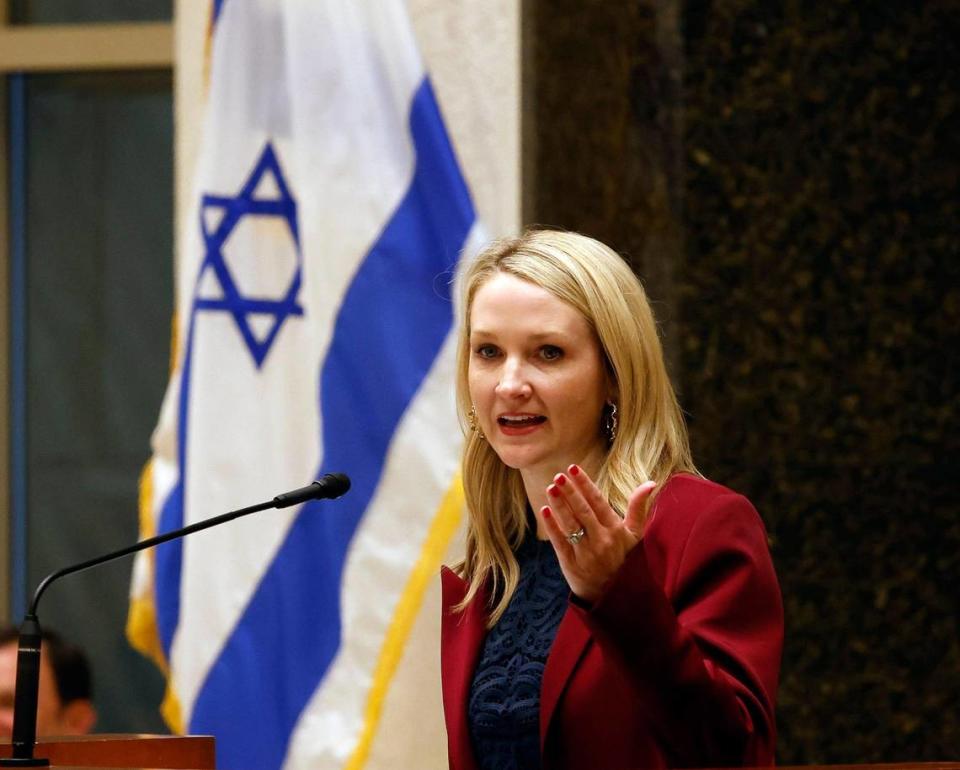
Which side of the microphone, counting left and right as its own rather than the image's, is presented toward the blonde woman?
front

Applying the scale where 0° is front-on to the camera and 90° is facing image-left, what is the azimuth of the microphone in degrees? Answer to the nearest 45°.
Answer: approximately 270°

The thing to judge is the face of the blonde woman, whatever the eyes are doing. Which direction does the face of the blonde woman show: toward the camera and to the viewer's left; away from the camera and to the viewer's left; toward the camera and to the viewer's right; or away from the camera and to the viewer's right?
toward the camera and to the viewer's left

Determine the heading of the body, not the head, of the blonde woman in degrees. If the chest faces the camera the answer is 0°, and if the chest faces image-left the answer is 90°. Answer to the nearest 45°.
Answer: approximately 45°

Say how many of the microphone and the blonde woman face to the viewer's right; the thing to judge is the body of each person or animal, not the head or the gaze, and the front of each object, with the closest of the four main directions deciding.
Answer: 1

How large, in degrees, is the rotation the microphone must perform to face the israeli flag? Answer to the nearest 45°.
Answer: approximately 90° to its left

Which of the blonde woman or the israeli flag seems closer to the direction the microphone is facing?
the blonde woman

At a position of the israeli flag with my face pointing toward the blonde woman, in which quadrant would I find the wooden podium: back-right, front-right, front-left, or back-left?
front-right

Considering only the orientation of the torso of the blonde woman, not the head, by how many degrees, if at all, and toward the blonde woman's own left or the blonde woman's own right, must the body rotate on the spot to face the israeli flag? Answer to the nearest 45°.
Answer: approximately 90° to the blonde woman's own right
